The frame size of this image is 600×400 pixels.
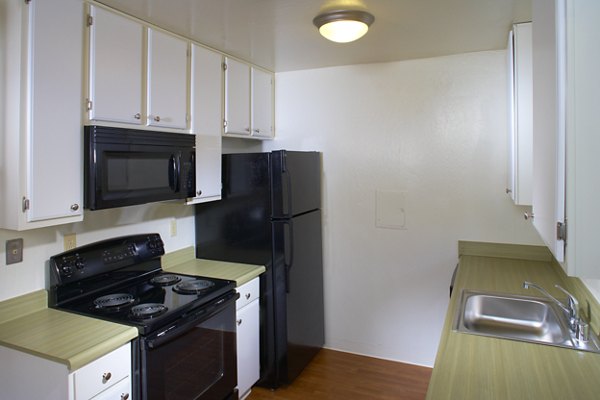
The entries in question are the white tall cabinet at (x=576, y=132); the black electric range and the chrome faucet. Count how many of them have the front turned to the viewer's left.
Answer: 2

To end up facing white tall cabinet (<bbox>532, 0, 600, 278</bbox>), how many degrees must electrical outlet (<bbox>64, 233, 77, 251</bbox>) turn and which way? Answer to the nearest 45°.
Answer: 0° — it already faces it

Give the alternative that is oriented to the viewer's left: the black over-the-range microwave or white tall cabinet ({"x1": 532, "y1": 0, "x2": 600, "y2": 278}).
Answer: the white tall cabinet

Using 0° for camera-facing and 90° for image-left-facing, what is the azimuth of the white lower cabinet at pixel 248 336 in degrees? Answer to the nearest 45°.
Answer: approximately 315°

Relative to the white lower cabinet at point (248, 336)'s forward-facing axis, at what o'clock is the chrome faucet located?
The chrome faucet is roughly at 12 o'clock from the white lower cabinet.

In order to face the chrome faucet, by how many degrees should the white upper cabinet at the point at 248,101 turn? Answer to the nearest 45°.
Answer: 0° — it already faces it

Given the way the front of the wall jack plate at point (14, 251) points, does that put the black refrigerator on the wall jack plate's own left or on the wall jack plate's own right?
on the wall jack plate's own left

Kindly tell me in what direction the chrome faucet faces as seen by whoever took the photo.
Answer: facing to the left of the viewer

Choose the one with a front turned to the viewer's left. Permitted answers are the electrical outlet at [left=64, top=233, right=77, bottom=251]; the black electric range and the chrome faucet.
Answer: the chrome faucet

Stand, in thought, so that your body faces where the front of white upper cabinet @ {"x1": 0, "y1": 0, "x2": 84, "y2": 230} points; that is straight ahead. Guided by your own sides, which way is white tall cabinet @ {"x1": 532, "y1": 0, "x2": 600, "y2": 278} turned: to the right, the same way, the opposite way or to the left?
the opposite way

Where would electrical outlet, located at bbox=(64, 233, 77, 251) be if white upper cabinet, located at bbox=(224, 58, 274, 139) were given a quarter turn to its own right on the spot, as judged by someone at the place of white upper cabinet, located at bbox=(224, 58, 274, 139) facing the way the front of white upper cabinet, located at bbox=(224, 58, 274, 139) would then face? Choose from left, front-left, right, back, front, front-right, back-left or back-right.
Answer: front

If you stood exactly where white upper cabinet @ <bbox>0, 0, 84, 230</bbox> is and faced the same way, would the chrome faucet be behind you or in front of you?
in front

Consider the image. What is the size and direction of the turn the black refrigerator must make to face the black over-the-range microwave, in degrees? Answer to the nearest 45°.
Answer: approximately 90° to its right
